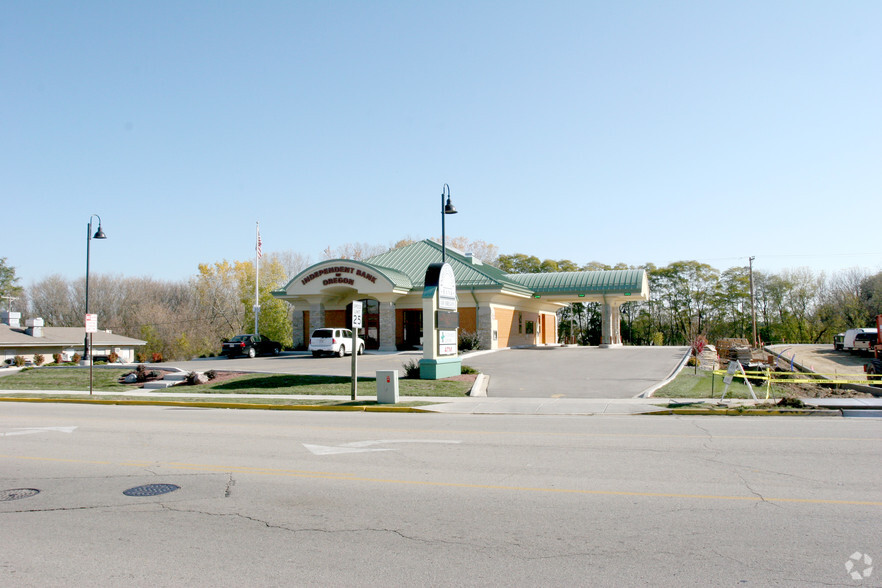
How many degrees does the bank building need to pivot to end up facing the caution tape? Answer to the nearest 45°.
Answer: approximately 90° to its left

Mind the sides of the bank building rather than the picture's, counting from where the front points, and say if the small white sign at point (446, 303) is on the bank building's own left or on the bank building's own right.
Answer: on the bank building's own left

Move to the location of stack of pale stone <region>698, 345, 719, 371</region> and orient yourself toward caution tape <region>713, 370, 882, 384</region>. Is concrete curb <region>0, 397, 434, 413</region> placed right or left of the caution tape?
right

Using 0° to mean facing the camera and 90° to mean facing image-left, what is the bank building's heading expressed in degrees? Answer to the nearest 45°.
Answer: approximately 45°

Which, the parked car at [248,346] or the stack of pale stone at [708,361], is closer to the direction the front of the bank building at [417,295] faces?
the parked car

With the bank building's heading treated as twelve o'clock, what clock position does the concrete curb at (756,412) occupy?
The concrete curb is roughly at 10 o'clock from the bank building.

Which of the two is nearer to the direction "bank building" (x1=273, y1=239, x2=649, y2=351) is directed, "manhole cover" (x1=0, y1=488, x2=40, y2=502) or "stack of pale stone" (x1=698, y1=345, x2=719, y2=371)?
the manhole cover

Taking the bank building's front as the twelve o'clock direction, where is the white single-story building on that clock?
The white single-story building is roughly at 2 o'clock from the bank building.

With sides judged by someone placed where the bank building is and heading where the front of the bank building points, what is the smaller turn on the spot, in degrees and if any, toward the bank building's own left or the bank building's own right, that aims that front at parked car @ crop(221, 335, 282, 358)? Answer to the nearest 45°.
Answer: approximately 45° to the bank building's own right

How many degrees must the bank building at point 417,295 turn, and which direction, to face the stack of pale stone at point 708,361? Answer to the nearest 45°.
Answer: approximately 90° to its left

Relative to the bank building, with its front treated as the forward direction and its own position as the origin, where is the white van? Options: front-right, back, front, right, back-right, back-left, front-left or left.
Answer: back-left
